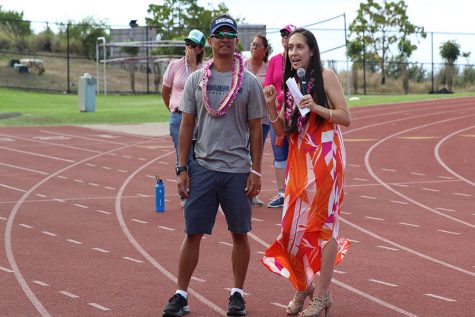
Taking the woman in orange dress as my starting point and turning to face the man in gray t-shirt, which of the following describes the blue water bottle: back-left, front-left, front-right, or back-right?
front-right

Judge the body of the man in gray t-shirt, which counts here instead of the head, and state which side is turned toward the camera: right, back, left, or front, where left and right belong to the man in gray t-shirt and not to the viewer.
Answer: front

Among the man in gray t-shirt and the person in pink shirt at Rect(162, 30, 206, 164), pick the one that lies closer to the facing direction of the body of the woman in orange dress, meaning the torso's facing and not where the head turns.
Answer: the man in gray t-shirt

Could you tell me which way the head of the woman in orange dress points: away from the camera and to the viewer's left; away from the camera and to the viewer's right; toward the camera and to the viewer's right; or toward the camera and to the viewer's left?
toward the camera and to the viewer's left

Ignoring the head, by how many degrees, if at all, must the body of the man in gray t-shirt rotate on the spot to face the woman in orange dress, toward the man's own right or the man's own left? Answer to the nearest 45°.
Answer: approximately 90° to the man's own left

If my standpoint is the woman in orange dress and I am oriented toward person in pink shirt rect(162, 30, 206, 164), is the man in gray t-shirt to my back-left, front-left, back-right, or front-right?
front-left

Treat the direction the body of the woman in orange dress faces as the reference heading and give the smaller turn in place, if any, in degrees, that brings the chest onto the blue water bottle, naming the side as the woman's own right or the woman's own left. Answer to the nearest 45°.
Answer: approximately 135° to the woman's own right

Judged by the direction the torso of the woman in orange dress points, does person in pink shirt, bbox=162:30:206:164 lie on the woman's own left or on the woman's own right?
on the woman's own right

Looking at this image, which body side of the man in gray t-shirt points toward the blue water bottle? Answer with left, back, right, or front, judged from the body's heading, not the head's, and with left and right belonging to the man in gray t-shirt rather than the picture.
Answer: back

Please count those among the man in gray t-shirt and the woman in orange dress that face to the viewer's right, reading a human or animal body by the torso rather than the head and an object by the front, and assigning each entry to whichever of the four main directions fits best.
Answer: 0

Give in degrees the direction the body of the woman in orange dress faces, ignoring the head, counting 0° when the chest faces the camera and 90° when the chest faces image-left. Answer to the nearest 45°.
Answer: approximately 45°
